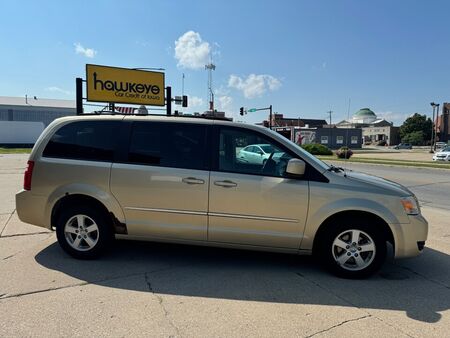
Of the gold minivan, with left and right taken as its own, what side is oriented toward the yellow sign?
left

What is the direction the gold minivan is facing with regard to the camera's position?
facing to the right of the viewer
